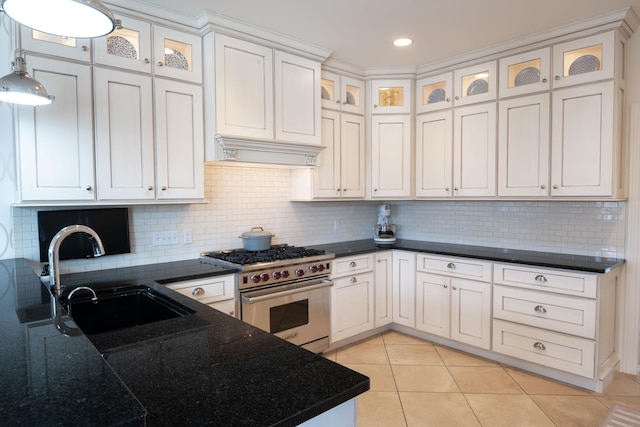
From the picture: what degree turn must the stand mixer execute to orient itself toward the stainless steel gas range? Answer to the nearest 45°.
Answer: approximately 45° to its right

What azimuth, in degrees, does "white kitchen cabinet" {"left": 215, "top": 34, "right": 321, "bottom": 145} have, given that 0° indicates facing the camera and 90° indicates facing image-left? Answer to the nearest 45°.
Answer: approximately 315°

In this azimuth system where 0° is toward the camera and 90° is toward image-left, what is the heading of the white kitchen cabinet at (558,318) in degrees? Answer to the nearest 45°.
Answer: approximately 45°
